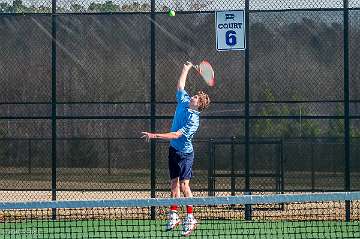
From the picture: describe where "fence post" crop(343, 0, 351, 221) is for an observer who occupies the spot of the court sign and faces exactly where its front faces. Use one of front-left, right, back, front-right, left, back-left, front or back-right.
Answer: left

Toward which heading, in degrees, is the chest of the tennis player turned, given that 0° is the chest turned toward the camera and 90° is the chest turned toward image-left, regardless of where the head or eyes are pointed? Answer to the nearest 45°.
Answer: approximately 45°

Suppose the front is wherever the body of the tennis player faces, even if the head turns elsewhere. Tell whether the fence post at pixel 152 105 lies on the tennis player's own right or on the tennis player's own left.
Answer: on the tennis player's own right

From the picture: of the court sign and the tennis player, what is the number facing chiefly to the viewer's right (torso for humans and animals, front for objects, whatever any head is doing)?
0

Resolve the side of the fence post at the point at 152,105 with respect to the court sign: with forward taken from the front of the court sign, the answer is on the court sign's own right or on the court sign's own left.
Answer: on the court sign's own right

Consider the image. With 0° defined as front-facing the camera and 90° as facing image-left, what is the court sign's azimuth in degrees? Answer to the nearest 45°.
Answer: approximately 0°

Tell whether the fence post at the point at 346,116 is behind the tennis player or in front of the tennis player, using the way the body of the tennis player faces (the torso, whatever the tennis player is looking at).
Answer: behind

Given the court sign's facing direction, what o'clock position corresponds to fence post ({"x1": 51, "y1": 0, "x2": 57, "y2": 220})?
The fence post is roughly at 3 o'clock from the court sign.
